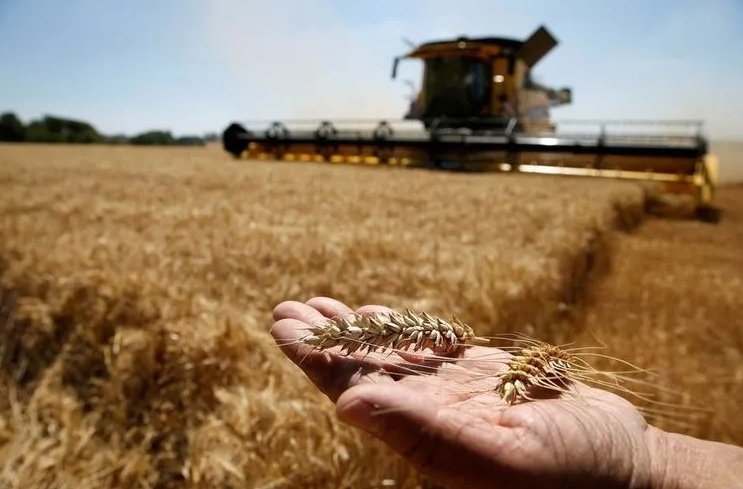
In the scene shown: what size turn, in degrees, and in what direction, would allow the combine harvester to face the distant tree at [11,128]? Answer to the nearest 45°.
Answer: approximately 90° to its right

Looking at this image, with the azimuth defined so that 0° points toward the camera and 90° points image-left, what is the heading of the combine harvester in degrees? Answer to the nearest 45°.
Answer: approximately 45°

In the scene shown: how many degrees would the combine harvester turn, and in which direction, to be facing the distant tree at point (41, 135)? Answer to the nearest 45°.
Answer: approximately 90° to its right

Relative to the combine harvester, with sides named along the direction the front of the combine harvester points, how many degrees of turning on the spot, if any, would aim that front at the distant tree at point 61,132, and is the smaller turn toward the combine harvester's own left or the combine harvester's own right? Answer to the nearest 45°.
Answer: approximately 90° to the combine harvester's own right
